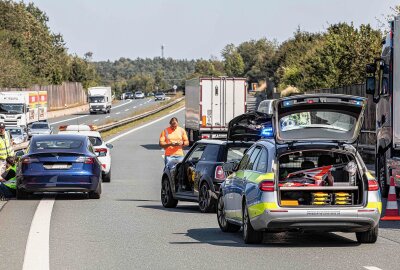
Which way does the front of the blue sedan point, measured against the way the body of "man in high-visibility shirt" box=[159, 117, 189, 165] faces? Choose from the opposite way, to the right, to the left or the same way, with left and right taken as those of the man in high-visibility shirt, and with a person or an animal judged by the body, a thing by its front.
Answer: the opposite way

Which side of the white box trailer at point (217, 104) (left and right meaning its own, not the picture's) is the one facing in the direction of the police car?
back

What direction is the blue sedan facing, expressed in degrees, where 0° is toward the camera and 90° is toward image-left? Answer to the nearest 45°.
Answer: approximately 180°

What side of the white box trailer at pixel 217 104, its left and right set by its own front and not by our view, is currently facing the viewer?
back

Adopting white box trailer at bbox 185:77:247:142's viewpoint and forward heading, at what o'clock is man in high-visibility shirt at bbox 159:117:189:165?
The man in high-visibility shirt is roughly at 6 o'clock from the white box trailer.

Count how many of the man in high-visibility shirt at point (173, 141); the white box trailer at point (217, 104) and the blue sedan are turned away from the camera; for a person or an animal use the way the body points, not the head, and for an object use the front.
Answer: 2

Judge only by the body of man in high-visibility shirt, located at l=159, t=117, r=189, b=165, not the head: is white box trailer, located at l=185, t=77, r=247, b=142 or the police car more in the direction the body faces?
the police car

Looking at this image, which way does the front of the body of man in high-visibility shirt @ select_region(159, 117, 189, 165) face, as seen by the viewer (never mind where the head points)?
toward the camera

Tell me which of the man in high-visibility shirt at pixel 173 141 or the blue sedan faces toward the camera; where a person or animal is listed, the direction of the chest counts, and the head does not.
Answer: the man in high-visibility shirt

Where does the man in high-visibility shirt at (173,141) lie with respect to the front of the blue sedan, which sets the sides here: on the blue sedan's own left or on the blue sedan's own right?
on the blue sedan's own right

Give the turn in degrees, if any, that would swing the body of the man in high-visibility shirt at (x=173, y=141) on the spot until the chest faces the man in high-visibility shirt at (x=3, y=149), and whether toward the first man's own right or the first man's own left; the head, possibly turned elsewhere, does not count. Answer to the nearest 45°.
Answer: approximately 90° to the first man's own right

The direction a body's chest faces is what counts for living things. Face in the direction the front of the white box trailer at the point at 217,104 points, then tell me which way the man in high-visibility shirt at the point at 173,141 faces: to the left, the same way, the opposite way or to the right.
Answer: the opposite way
